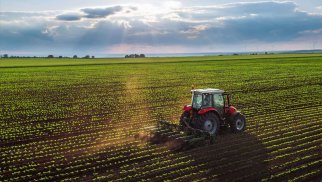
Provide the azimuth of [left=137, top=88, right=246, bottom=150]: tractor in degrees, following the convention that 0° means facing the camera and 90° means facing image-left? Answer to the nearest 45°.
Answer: approximately 225°
